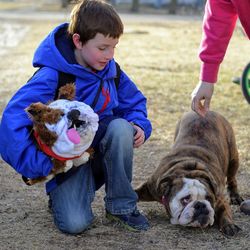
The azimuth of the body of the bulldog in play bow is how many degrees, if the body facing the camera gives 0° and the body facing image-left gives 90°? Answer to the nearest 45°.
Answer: approximately 0°

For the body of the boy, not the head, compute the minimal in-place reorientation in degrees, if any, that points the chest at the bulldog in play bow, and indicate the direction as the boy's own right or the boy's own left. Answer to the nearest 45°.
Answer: approximately 45° to the boy's own left

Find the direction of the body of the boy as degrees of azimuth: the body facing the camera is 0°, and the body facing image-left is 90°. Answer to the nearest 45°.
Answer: approximately 315°

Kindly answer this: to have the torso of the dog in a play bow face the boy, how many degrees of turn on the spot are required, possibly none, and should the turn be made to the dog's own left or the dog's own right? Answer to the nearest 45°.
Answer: approximately 90° to the dog's own right

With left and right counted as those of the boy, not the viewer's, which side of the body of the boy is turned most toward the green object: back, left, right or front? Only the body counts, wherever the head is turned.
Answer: left
